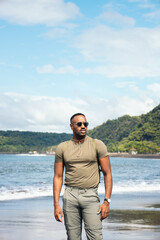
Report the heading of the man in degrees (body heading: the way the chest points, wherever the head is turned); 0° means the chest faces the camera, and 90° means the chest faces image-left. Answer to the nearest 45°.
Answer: approximately 0°
